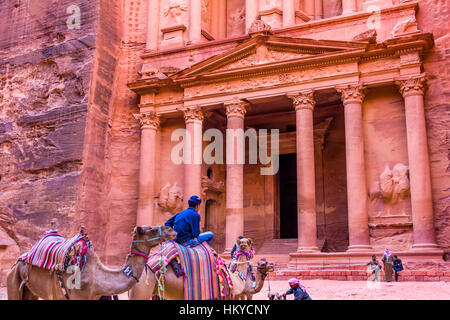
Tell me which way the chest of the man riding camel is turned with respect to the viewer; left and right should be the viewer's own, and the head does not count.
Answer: facing away from the viewer and to the right of the viewer

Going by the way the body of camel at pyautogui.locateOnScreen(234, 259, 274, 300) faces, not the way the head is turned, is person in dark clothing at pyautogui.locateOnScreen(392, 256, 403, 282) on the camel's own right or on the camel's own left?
on the camel's own left

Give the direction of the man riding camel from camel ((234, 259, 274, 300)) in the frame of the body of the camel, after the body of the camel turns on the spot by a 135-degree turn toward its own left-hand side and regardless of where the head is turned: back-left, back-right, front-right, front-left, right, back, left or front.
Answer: left

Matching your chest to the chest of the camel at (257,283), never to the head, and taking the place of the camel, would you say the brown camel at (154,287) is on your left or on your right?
on your right

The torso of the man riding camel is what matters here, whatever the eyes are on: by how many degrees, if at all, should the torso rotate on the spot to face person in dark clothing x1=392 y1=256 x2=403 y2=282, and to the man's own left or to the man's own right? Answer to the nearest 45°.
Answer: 0° — they already face them

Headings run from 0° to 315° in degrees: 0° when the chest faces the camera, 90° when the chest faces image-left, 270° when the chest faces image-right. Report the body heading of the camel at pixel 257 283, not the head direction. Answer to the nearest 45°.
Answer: approximately 270°

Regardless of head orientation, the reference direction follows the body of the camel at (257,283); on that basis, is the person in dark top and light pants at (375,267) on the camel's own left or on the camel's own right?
on the camel's own left
